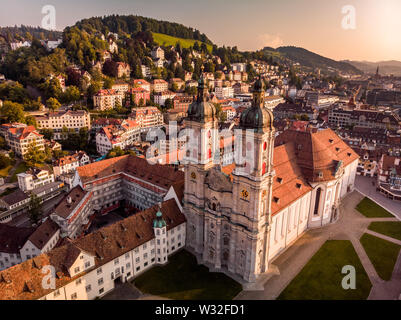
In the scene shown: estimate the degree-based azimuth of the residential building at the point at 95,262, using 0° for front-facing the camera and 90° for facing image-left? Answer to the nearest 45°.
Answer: approximately 315°

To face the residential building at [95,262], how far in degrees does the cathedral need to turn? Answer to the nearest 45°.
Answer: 0° — it already faces it

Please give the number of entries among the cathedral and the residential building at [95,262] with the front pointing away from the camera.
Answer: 0

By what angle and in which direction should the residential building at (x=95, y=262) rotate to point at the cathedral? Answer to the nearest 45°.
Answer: approximately 45° to its left
